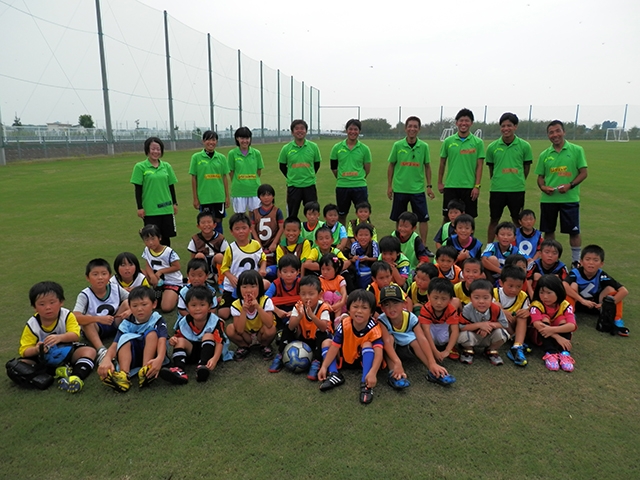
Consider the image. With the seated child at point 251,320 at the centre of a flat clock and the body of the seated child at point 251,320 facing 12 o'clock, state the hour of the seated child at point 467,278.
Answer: the seated child at point 467,278 is roughly at 9 o'clock from the seated child at point 251,320.

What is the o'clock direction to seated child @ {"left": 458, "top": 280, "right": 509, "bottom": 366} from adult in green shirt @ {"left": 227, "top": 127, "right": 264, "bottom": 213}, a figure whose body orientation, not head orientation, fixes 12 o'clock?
The seated child is roughly at 11 o'clock from the adult in green shirt.

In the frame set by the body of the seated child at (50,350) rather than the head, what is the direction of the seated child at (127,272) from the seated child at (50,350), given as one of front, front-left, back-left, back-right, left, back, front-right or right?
back-left

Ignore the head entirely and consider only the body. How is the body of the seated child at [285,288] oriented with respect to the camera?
toward the camera

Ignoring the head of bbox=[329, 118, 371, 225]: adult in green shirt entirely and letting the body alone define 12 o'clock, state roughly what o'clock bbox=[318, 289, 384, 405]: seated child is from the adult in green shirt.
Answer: The seated child is roughly at 12 o'clock from the adult in green shirt.

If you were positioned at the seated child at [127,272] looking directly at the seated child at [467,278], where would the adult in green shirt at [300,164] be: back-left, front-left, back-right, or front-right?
front-left

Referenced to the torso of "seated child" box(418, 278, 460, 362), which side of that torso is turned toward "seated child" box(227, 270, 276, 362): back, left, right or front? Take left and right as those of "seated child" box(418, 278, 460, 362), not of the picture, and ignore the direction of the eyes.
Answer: right

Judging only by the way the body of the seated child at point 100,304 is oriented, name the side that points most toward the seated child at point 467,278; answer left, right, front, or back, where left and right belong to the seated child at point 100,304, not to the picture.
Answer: left

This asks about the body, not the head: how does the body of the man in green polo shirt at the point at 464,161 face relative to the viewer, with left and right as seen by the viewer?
facing the viewer

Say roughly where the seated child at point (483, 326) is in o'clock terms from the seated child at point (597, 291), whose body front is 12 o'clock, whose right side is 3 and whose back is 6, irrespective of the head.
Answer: the seated child at point (483, 326) is roughly at 1 o'clock from the seated child at point (597, 291).

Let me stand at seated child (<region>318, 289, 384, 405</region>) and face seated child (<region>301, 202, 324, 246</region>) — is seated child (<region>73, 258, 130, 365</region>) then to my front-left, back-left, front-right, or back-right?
front-left

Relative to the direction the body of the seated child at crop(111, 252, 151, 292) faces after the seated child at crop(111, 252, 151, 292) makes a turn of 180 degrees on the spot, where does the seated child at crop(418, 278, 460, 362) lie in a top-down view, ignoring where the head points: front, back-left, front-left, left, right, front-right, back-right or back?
back-right

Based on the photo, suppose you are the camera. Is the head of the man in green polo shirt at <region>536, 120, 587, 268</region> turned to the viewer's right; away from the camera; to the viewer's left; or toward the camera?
toward the camera

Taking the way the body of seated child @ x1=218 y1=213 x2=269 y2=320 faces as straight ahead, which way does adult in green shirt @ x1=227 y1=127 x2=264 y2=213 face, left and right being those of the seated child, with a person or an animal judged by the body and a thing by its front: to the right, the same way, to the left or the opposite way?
the same way

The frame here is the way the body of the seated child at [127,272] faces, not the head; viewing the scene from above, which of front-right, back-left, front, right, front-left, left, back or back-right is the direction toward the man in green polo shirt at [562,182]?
left

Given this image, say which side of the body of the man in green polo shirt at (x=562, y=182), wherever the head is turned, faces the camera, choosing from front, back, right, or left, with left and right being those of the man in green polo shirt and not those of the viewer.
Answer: front

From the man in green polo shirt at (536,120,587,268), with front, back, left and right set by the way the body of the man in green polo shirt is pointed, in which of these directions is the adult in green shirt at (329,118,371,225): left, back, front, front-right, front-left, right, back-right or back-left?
right

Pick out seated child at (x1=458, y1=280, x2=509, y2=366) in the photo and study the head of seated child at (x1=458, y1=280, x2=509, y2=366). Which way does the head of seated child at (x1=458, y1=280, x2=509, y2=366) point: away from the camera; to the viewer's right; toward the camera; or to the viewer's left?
toward the camera
